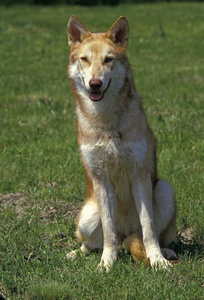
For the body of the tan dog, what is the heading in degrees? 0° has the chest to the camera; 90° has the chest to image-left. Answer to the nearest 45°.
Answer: approximately 0°
